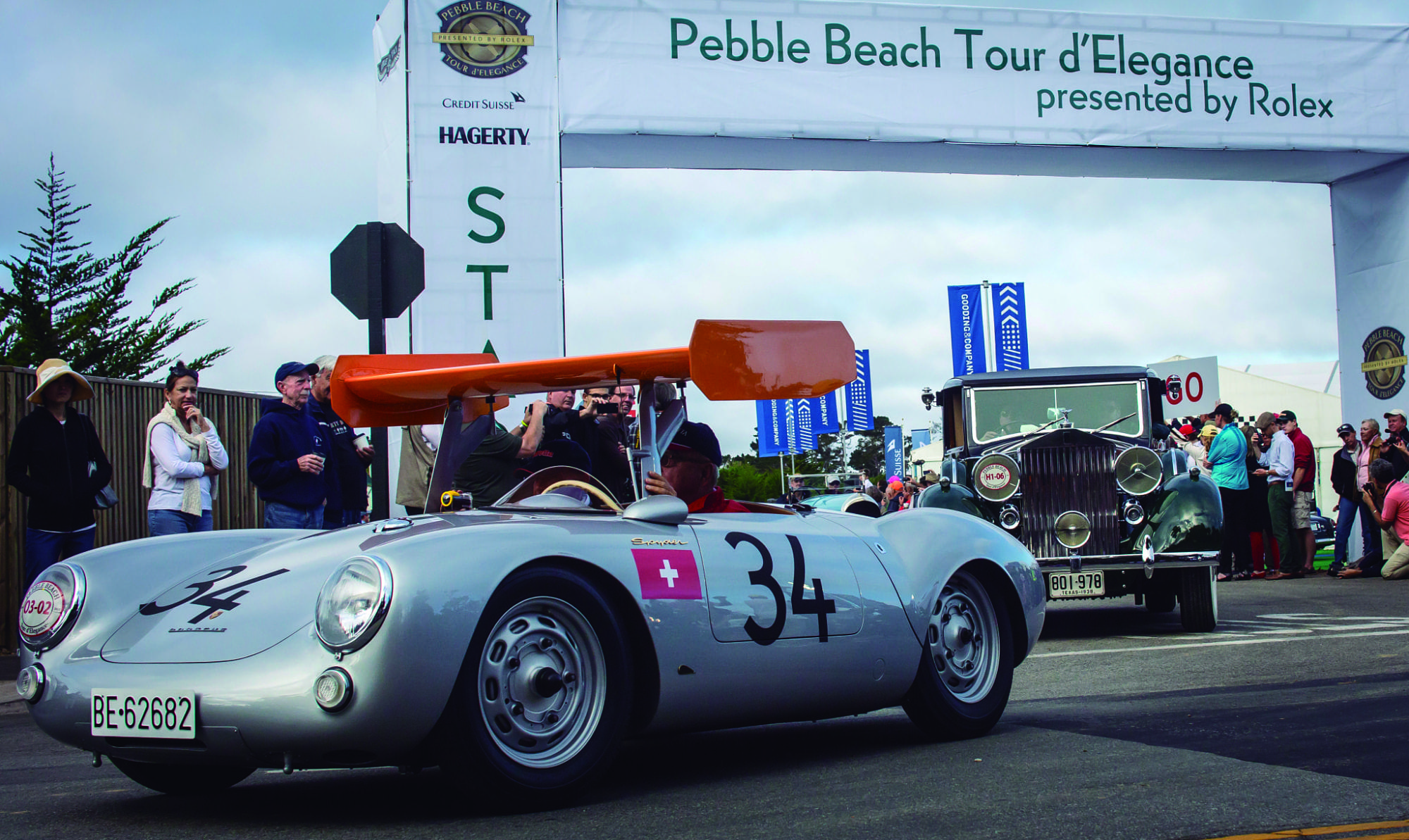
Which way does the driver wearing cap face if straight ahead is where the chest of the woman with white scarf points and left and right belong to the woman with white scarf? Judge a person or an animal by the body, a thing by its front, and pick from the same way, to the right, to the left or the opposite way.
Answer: to the right

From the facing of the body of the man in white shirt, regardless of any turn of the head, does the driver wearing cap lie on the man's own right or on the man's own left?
on the man's own left

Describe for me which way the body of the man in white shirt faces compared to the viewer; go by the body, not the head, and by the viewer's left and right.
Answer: facing to the left of the viewer

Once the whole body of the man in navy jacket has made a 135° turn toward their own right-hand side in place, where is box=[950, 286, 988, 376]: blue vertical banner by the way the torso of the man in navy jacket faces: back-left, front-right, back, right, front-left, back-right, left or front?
back-right

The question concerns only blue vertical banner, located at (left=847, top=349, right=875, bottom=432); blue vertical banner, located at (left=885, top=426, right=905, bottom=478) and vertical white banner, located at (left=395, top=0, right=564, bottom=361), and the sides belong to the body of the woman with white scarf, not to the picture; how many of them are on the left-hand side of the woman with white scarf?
3

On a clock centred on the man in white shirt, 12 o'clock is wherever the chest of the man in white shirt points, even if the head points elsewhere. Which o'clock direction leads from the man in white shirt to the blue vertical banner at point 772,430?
The blue vertical banner is roughly at 2 o'clock from the man in white shirt.

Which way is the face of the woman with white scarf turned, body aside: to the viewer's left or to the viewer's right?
to the viewer's right

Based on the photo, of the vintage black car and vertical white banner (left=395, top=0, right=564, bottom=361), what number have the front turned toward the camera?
2

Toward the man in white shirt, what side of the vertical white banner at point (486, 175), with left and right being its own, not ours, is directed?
left

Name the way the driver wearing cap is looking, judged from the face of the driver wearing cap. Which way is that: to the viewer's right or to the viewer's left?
to the viewer's left

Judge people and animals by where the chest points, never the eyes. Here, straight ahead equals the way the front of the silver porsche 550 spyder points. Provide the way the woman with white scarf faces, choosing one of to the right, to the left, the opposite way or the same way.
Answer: to the left
